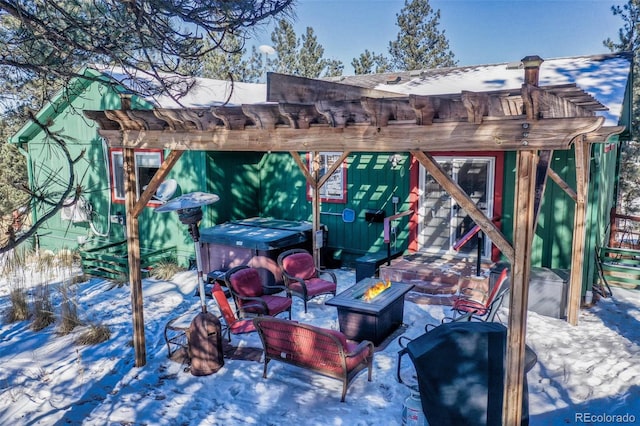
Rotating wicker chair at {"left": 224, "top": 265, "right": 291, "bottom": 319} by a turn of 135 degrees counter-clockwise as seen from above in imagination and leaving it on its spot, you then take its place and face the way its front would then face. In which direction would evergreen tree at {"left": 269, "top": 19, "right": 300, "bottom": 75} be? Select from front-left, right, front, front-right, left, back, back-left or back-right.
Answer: front

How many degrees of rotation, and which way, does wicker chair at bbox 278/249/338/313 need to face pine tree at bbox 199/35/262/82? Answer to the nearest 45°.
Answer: approximately 135° to its left

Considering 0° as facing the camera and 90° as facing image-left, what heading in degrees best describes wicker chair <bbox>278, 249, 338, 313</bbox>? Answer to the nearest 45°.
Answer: approximately 315°

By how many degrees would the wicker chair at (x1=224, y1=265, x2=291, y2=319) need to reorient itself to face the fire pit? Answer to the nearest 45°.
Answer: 0° — it already faces it

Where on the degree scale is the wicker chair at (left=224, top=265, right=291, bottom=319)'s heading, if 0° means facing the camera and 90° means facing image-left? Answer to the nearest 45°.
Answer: approximately 315°

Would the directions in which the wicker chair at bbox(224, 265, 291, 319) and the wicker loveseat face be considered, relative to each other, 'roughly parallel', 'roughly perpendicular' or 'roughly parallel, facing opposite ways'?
roughly perpendicular

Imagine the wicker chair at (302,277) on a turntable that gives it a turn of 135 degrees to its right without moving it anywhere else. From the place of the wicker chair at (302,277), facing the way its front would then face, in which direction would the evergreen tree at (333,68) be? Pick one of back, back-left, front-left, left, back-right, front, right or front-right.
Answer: right

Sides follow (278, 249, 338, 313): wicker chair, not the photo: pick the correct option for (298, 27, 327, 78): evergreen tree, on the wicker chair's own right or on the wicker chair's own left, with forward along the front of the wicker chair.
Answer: on the wicker chair's own left

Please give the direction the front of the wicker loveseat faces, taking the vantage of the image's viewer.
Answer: facing away from the viewer and to the right of the viewer

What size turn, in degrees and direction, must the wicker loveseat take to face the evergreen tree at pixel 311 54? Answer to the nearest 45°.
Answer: approximately 45° to its left

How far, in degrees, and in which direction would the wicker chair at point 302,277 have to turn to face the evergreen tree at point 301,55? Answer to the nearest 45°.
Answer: approximately 135° to its left

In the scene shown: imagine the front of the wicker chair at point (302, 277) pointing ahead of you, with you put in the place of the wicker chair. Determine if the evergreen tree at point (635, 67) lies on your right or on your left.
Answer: on your left

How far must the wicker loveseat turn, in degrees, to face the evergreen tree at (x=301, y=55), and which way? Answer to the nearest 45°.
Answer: approximately 45° to its left

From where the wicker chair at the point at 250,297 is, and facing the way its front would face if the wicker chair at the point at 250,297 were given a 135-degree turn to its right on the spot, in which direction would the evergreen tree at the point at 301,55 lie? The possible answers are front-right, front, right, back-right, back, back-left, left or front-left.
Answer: right

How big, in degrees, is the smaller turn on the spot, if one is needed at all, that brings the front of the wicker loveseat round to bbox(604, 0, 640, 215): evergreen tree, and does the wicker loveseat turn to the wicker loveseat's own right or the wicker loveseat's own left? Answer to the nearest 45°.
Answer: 0° — it already faces it
